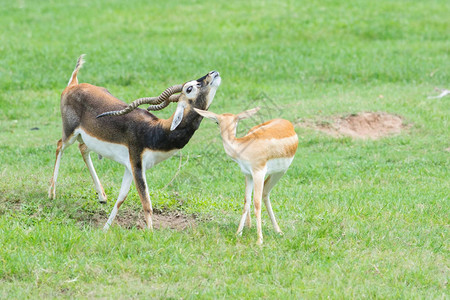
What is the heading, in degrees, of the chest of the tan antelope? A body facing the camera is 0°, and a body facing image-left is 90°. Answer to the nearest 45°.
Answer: approximately 45°

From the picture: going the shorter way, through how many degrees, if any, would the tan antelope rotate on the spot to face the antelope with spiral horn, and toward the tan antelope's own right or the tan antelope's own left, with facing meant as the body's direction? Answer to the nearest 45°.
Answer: approximately 45° to the tan antelope's own right
